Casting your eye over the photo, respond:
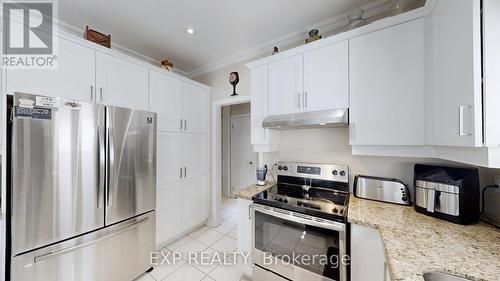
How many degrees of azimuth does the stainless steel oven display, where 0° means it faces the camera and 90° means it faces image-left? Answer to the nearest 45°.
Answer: approximately 45°

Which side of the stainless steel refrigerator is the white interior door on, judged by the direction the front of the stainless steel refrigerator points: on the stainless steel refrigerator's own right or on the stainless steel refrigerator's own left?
on the stainless steel refrigerator's own left

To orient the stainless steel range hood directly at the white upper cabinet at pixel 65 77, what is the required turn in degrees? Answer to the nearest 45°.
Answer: approximately 45° to its right

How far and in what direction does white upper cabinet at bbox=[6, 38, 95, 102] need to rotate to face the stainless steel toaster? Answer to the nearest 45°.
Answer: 0° — it already faces it

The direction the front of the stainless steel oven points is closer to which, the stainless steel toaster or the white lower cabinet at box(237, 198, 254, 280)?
the white lower cabinet

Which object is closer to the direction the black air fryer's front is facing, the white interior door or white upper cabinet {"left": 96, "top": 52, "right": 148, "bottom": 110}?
the white upper cabinet

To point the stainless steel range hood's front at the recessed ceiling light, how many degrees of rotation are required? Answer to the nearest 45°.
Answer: approximately 45° to its right

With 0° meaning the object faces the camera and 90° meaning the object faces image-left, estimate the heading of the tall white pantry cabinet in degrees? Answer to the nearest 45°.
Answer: approximately 315°
